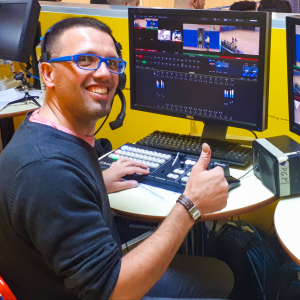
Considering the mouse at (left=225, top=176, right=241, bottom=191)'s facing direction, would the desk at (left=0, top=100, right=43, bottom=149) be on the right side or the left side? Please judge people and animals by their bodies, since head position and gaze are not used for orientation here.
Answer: on its left

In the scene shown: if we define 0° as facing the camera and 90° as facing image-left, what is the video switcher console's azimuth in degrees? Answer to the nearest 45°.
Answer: approximately 45°

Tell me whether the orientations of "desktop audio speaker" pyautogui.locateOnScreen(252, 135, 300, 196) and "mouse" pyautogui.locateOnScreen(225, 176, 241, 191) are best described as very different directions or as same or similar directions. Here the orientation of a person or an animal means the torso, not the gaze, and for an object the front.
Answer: very different directions

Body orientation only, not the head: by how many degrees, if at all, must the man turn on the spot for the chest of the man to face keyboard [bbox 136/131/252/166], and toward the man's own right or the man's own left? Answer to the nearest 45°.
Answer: approximately 45° to the man's own left
